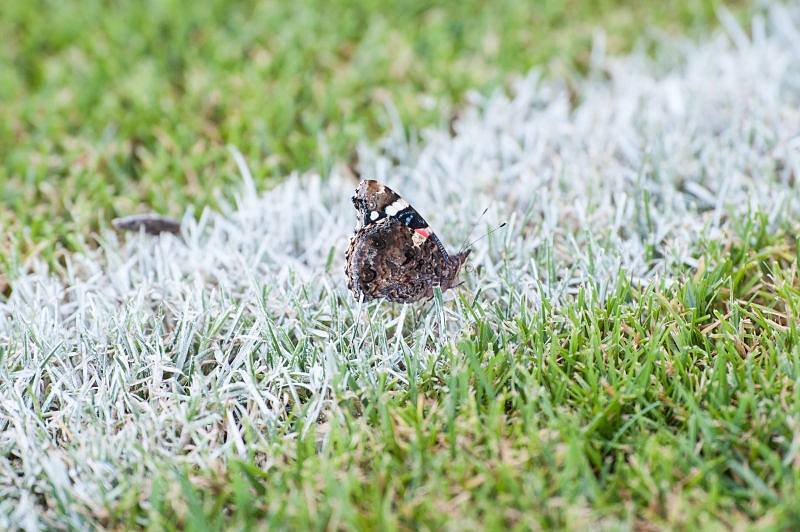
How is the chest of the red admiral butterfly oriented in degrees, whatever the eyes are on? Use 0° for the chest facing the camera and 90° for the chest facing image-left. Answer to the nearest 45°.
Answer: approximately 270°
